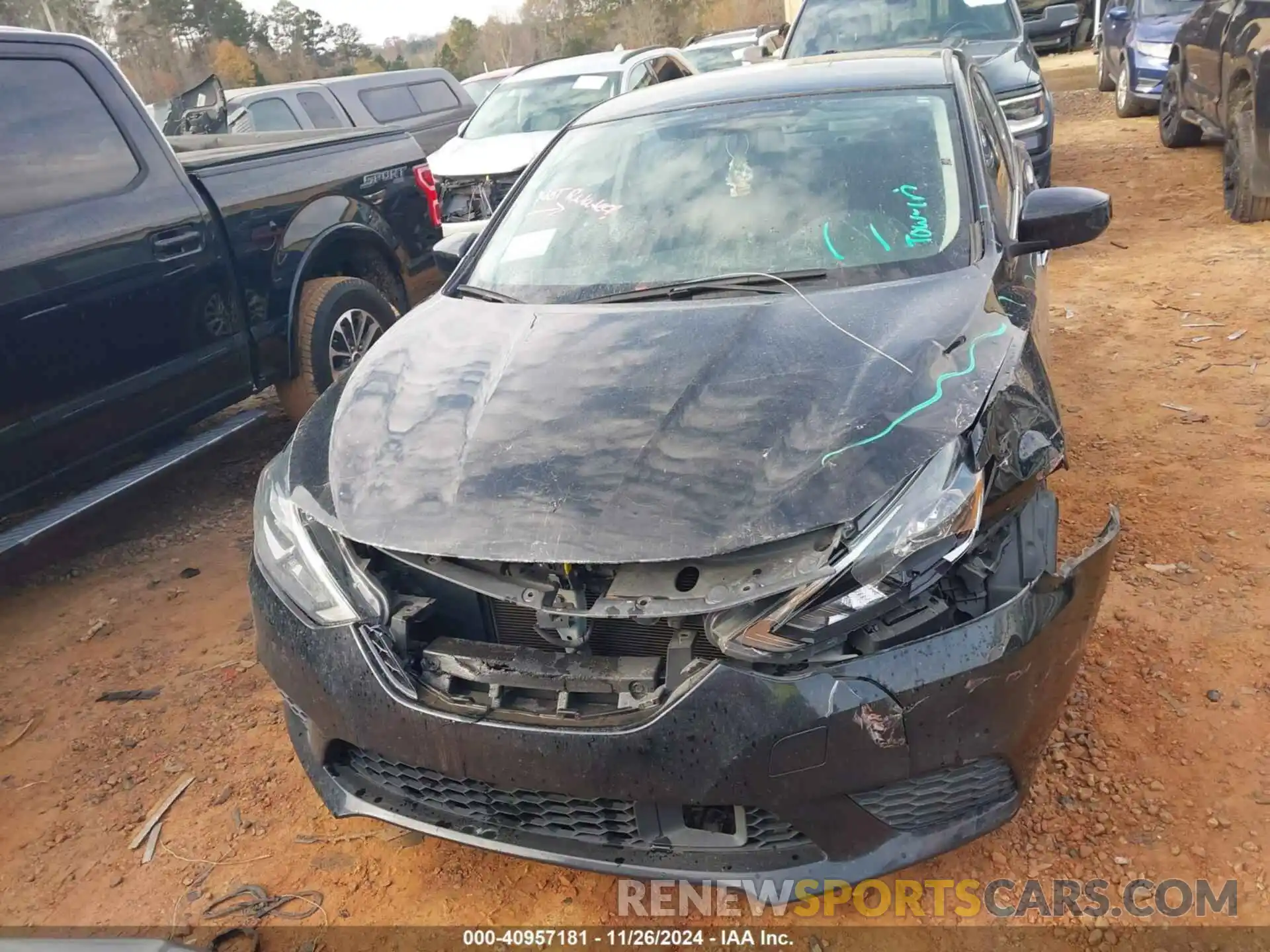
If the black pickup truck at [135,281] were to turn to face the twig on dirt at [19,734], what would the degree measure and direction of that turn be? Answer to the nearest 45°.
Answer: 0° — it already faces it

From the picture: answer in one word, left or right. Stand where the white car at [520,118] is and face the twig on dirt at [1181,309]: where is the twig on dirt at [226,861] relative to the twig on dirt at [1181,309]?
right

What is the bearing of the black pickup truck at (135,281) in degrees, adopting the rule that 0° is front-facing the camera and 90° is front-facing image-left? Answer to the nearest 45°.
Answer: approximately 45°

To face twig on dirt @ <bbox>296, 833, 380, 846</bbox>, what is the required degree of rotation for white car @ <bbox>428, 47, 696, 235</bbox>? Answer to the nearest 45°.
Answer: approximately 45° to its left

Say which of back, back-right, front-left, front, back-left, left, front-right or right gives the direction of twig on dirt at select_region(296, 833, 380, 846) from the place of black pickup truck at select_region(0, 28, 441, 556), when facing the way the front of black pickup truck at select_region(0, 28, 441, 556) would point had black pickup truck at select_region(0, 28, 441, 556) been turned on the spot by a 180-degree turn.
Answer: back-right

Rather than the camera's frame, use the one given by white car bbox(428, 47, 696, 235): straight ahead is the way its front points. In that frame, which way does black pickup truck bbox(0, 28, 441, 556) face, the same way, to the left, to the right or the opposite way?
the same way

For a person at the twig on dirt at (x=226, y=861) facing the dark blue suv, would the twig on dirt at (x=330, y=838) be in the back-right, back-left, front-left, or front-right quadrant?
front-right

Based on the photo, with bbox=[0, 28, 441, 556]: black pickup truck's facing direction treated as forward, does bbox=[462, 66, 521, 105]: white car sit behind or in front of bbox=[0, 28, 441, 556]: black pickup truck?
behind

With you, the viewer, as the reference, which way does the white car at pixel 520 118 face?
facing the viewer and to the left of the viewer

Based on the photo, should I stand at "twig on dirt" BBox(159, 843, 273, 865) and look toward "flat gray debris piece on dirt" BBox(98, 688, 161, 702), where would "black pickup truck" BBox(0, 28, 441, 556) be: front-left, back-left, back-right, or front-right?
front-right

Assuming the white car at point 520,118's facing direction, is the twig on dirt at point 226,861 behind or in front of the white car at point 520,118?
in front

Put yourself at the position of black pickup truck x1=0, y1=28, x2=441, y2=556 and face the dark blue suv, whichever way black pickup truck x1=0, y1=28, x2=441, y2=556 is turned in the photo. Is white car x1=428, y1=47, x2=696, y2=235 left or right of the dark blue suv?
left

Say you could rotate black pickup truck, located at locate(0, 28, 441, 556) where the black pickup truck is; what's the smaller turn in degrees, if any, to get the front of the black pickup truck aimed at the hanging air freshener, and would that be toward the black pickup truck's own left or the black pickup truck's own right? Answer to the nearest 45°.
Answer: approximately 90° to the black pickup truck's own left

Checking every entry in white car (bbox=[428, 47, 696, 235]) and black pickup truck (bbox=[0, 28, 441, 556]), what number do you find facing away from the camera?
0

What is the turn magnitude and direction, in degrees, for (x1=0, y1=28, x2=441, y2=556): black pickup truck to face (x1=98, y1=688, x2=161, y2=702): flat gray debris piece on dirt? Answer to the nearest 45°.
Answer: approximately 45° to its left

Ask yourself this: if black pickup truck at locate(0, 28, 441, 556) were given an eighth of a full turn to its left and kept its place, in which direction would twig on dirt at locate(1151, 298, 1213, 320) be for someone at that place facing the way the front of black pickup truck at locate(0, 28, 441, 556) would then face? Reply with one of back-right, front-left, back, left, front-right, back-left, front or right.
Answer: left
